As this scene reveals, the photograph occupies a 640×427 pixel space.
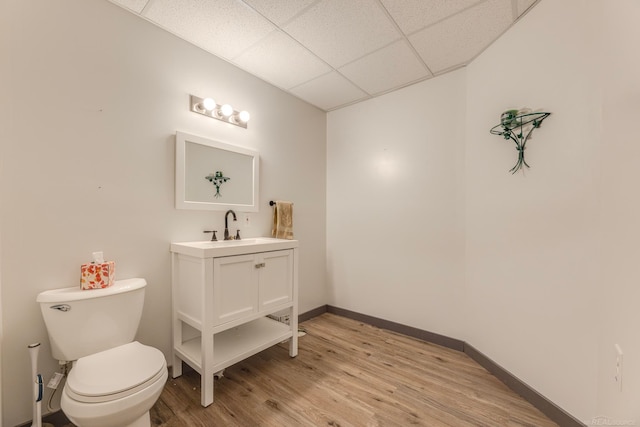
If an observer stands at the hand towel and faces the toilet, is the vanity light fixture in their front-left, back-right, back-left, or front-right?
front-right

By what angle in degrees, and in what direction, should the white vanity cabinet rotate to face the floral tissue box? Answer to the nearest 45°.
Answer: approximately 135° to its right

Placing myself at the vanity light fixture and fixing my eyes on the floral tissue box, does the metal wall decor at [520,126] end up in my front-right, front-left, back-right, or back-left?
back-left

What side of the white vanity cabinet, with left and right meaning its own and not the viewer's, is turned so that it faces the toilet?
right

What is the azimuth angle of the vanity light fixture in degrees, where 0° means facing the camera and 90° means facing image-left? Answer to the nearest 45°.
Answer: approximately 315°

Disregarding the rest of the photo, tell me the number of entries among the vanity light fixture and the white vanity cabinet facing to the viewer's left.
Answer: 0

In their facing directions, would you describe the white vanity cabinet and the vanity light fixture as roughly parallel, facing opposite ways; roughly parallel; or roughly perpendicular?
roughly parallel

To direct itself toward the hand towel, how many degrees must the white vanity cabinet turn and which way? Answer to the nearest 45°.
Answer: approximately 90° to its left

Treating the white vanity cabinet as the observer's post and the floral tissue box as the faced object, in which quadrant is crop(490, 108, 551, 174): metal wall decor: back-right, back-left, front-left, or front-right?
back-left

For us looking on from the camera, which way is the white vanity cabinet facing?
facing the viewer and to the right of the viewer

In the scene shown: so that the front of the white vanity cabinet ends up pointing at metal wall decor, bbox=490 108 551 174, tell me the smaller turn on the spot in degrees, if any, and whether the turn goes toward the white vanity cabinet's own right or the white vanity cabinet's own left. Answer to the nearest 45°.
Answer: approximately 45° to the white vanity cabinet's own left

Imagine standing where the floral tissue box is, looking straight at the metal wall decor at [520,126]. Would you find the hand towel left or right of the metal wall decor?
left

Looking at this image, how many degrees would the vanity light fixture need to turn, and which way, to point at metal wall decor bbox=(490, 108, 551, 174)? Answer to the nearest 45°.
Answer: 0° — it already faces it

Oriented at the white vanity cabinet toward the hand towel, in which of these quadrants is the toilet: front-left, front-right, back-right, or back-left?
back-left
